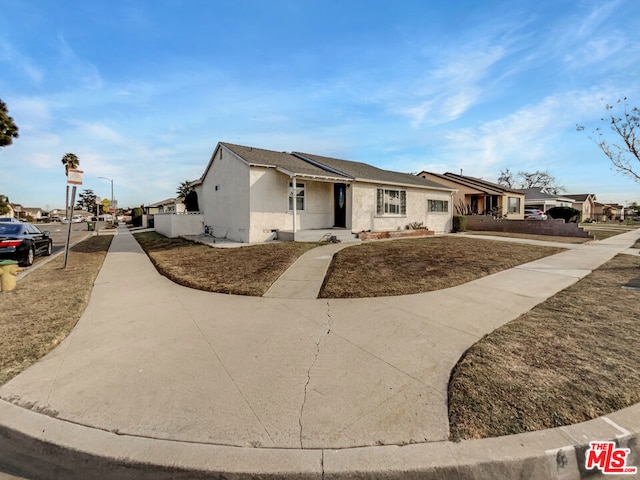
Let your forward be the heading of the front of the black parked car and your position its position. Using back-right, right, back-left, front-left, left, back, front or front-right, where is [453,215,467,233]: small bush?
front-right

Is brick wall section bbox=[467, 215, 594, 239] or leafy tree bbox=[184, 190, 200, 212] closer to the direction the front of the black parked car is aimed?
the leafy tree

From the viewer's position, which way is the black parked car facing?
facing away from the viewer and to the right of the viewer

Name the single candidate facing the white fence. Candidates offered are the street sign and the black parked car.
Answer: the black parked car

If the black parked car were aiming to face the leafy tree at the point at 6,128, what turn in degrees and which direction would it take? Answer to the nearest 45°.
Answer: approximately 45° to its left

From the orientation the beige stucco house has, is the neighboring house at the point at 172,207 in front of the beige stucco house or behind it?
behind

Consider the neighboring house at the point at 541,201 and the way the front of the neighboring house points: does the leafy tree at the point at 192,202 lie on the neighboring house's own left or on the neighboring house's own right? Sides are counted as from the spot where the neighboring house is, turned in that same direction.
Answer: on the neighboring house's own right

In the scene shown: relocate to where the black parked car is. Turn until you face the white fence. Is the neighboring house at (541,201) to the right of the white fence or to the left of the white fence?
right

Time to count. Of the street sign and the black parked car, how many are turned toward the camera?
1

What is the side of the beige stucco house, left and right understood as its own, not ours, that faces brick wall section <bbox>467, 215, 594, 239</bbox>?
left
